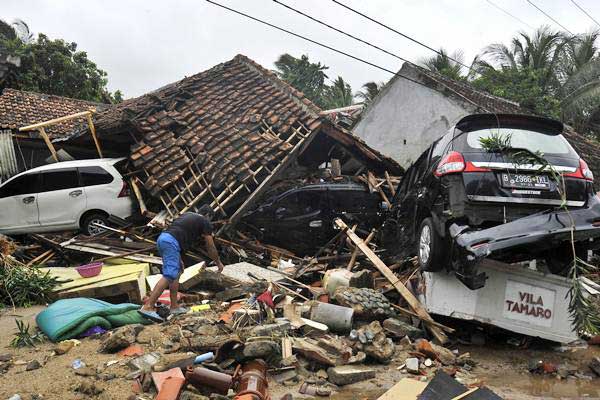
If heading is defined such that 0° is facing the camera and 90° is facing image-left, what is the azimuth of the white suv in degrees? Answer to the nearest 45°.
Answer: approximately 90°

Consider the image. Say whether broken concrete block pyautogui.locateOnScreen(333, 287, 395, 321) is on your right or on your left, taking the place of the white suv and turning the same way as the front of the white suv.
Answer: on your left

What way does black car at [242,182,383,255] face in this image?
to the viewer's left

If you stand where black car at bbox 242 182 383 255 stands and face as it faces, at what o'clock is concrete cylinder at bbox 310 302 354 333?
The concrete cylinder is roughly at 9 o'clock from the black car.

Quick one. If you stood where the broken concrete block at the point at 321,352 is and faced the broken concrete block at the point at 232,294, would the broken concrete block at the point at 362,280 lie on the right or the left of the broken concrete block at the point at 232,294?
right

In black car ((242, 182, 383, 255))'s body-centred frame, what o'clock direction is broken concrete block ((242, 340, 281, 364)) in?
The broken concrete block is roughly at 9 o'clock from the black car.

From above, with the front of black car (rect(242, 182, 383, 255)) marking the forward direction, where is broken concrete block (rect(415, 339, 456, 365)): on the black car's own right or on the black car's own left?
on the black car's own left

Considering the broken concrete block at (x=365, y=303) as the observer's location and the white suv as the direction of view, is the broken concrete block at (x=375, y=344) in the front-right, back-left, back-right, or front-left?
back-left

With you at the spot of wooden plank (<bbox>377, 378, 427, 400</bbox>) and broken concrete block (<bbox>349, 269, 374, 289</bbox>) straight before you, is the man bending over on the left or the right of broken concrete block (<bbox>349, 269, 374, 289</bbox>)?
left

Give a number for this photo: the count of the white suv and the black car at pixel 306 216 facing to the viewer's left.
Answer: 2

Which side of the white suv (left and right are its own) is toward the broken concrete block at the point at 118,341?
left
